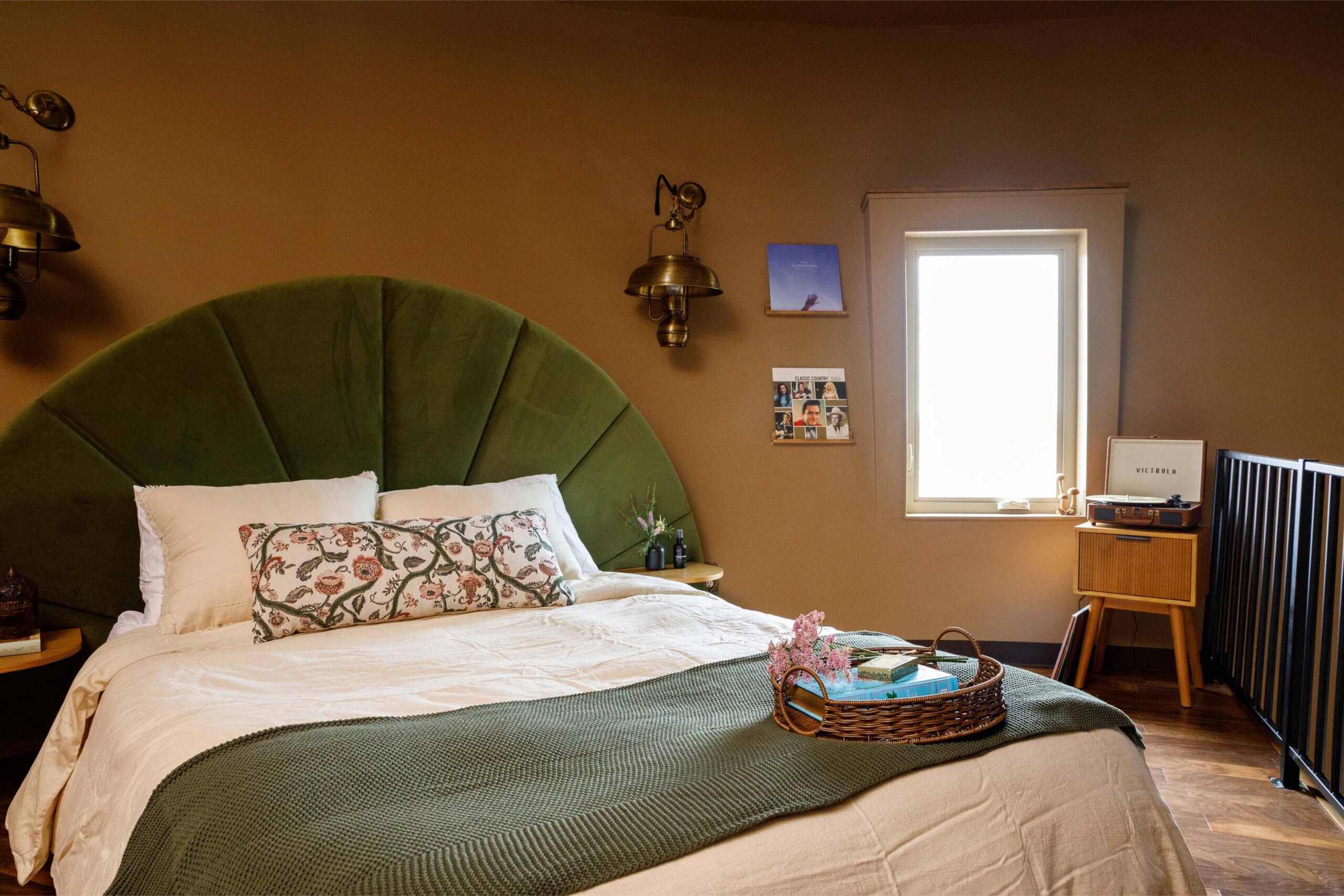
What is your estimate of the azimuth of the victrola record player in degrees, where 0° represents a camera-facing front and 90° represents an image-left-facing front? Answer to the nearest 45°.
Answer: approximately 0°

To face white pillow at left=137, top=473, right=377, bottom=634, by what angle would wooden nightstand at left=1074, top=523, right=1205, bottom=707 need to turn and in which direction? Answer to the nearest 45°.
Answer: approximately 45° to its right

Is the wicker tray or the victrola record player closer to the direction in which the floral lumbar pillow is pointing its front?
the wicker tray

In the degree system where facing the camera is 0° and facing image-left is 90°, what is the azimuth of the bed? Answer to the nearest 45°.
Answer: approximately 315°
